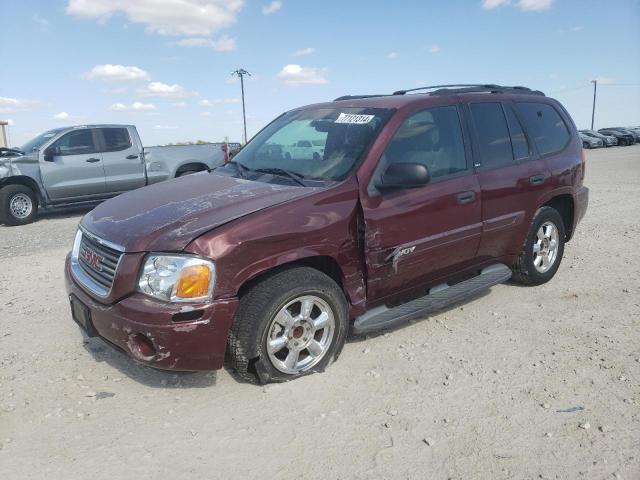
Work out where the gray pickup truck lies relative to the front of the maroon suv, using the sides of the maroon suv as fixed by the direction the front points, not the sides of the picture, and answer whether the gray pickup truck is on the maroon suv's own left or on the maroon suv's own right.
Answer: on the maroon suv's own right
